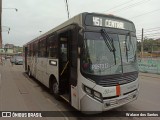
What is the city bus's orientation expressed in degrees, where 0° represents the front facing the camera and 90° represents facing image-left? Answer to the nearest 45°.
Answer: approximately 315°
